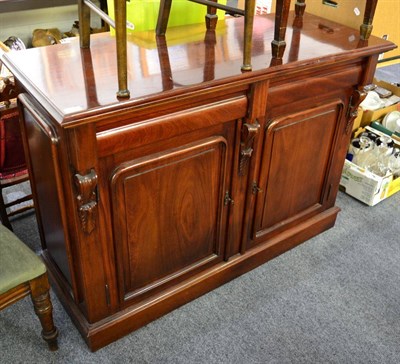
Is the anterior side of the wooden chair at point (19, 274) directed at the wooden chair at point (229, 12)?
no

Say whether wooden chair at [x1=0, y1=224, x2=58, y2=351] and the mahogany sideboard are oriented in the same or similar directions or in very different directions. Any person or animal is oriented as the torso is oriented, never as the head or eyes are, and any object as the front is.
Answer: same or similar directions

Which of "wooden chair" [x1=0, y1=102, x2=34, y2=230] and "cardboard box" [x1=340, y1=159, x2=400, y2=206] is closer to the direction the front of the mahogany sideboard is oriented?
the cardboard box

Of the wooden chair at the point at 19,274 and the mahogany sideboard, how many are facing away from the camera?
0

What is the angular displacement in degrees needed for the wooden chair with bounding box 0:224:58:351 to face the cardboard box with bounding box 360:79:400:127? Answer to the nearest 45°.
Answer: approximately 45° to its left

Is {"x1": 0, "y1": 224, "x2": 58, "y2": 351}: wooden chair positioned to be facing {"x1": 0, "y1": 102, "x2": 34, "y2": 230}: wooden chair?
no

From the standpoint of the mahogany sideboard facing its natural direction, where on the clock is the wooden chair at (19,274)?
The wooden chair is roughly at 3 o'clock from the mahogany sideboard.

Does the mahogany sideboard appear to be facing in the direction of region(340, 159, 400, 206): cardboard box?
no

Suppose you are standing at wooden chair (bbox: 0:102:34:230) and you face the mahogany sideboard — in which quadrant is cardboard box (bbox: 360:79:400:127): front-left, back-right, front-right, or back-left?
front-left

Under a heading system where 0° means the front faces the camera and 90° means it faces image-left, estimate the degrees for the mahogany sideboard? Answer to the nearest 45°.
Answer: approximately 315°

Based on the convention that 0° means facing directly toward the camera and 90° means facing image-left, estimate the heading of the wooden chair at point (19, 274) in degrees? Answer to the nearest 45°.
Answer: approximately 315°

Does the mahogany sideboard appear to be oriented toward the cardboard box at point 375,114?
no

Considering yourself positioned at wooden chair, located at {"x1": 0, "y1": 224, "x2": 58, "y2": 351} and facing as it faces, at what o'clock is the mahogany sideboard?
The mahogany sideboard is roughly at 10 o'clock from the wooden chair.
